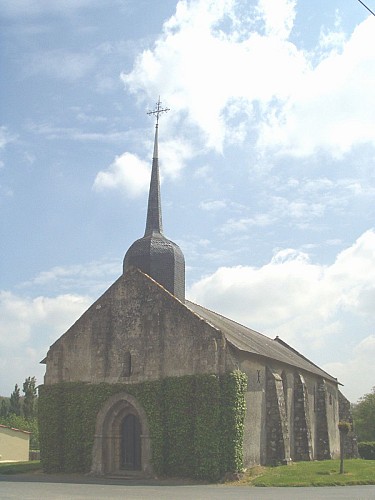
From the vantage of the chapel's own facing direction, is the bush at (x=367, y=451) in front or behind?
behind

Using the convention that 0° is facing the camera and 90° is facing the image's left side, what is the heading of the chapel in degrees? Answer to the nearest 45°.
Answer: approximately 45°
